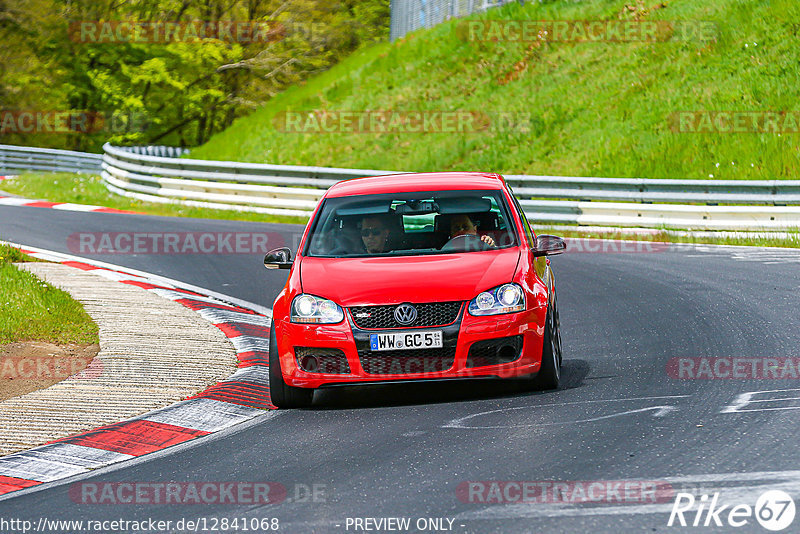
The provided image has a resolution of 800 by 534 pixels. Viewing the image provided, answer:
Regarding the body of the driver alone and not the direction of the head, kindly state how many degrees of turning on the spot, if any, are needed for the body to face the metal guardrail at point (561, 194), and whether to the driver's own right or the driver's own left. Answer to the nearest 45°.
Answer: approximately 180°

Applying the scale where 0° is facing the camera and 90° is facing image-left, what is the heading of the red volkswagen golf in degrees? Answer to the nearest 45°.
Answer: approximately 0°

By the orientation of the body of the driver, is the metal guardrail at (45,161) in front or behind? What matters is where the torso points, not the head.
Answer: behind

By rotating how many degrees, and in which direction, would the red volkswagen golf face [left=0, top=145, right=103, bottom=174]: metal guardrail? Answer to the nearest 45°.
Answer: approximately 180°

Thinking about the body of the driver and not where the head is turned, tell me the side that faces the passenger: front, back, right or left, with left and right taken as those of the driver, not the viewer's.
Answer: right

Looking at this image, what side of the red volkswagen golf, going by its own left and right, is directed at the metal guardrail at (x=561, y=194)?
back

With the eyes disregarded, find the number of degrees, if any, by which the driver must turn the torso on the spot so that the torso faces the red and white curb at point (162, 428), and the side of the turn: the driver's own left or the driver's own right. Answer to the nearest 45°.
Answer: approximately 45° to the driver's own right

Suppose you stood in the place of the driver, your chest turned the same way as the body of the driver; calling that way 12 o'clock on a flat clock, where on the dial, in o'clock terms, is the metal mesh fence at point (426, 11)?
The metal mesh fence is roughly at 6 o'clock from the driver.

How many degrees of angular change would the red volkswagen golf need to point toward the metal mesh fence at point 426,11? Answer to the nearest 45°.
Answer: approximately 180°

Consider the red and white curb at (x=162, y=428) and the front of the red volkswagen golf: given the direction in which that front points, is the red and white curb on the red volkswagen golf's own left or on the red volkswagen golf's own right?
on the red volkswagen golf's own right
